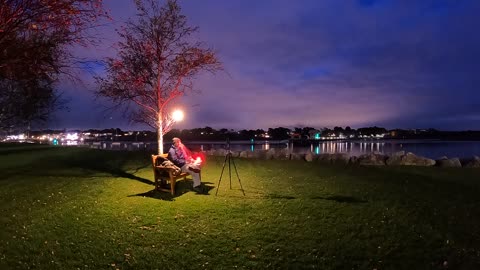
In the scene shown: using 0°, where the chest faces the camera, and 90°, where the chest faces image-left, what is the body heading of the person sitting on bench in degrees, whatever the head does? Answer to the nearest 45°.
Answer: approximately 270°
